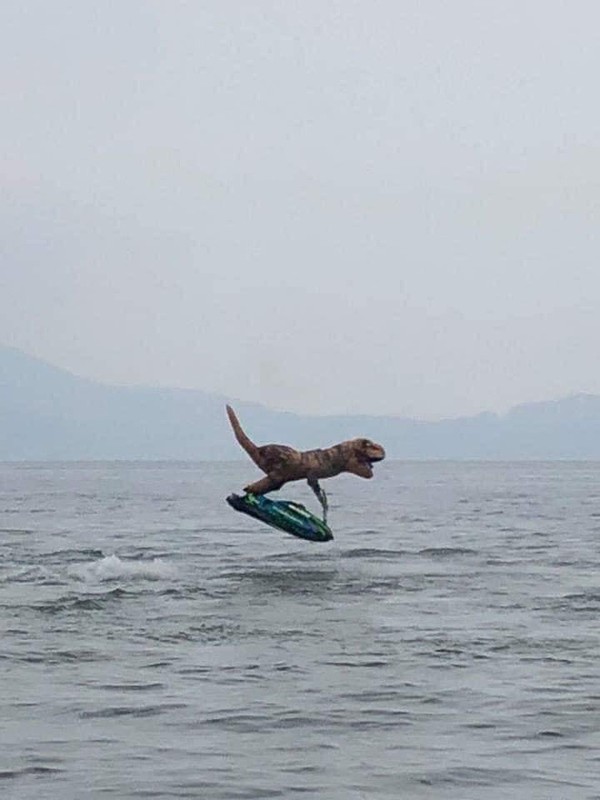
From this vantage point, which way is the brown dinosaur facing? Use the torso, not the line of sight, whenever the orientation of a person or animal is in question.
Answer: to the viewer's right
